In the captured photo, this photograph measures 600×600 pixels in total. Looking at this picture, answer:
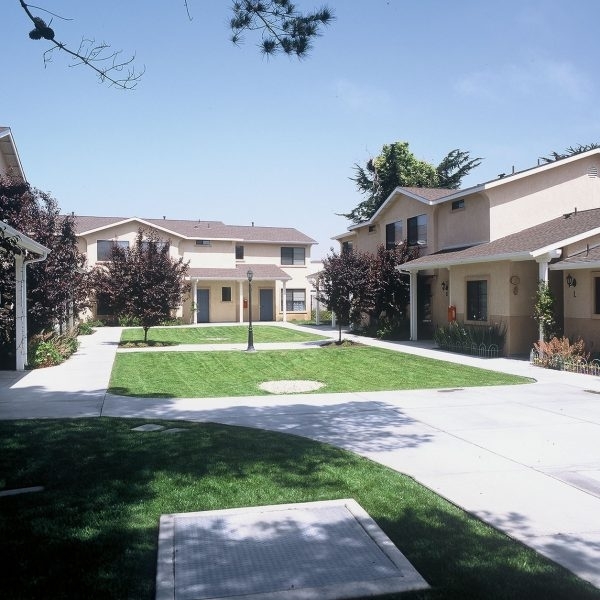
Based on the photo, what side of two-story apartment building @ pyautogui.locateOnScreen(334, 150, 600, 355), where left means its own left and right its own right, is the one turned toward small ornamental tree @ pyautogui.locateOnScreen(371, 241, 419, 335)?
right

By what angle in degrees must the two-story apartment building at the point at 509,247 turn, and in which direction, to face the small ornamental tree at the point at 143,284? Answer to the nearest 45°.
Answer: approximately 45° to its right

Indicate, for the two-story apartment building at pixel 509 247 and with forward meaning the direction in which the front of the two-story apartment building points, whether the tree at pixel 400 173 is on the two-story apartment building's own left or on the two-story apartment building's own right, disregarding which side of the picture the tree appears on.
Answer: on the two-story apartment building's own right

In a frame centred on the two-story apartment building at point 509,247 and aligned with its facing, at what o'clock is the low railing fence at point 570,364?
The low railing fence is roughly at 10 o'clock from the two-story apartment building.

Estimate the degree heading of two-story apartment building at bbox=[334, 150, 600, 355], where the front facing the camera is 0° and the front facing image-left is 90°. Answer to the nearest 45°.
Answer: approximately 45°

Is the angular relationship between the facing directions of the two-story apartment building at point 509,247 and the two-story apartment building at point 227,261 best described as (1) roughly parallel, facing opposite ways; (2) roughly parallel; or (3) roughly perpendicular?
roughly perpendicular

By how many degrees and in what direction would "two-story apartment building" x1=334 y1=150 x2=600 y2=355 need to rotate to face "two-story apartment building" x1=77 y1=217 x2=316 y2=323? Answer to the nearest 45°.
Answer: approximately 90° to its right

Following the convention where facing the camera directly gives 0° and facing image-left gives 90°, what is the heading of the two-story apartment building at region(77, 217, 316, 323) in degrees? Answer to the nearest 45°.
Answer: approximately 0°

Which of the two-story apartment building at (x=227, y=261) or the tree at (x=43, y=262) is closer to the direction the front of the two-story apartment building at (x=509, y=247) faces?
the tree
